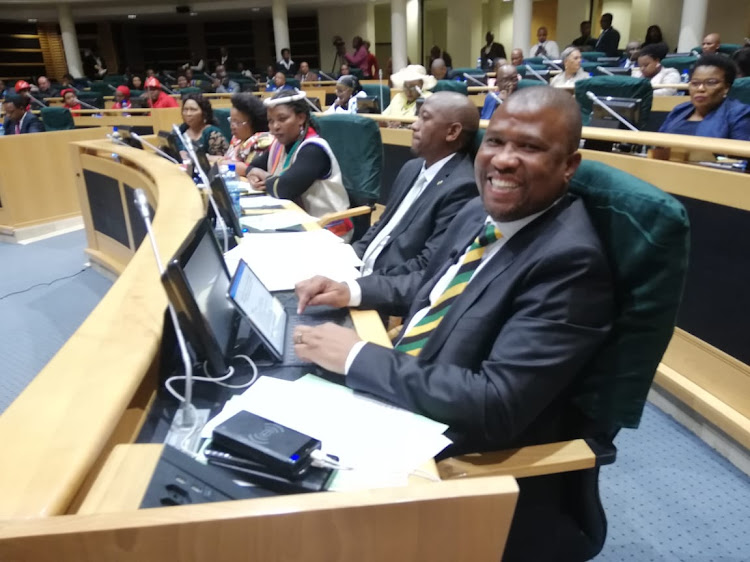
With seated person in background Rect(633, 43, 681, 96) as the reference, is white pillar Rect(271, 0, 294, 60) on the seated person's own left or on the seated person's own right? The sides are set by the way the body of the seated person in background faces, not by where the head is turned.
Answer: on the seated person's own right

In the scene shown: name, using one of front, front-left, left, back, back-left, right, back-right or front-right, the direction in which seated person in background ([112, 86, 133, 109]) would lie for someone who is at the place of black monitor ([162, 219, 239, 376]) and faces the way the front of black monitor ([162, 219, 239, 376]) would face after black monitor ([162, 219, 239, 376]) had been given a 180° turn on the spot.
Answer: front-right

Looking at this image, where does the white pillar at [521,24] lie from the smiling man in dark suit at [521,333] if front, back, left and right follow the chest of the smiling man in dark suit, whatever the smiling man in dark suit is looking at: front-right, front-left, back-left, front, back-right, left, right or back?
back-right

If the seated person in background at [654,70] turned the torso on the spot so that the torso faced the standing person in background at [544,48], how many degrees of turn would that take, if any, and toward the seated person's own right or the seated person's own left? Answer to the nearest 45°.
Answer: approximately 90° to the seated person's own right

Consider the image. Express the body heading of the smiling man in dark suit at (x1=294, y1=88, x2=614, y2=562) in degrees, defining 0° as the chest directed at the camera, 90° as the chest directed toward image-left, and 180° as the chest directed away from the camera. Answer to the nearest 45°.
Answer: approximately 45°

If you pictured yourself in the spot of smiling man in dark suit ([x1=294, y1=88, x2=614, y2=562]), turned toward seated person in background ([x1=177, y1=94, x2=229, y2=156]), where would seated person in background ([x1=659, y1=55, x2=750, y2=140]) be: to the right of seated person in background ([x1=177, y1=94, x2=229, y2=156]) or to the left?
right

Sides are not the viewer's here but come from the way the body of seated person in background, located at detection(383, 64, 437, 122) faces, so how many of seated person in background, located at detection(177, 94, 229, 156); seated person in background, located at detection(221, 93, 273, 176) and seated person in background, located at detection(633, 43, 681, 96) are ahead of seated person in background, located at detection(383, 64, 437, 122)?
2

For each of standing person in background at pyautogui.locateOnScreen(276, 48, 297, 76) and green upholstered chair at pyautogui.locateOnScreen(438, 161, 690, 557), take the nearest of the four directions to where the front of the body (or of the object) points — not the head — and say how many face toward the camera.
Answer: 1

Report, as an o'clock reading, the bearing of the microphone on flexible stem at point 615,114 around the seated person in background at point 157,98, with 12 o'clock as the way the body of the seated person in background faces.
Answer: The microphone on flexible stem is roughly at 10 o'clock from the seated person in background.

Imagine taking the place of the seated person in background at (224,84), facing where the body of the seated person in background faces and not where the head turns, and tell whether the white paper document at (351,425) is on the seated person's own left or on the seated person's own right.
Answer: on the seated person's own left

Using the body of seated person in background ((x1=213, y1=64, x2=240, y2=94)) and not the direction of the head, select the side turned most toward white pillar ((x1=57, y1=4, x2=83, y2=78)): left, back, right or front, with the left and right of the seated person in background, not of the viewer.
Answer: right
